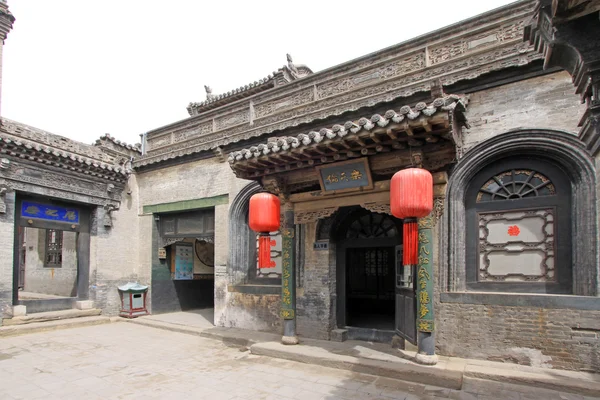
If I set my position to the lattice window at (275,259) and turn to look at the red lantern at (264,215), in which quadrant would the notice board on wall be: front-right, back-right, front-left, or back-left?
back-right

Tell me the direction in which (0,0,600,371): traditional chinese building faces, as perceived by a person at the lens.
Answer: facing the viewer and to the left of the viewer

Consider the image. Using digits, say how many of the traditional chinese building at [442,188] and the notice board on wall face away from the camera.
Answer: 0

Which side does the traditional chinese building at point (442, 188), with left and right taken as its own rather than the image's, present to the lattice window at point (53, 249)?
right

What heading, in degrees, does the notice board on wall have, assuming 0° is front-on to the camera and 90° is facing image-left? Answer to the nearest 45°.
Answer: approximately 45°

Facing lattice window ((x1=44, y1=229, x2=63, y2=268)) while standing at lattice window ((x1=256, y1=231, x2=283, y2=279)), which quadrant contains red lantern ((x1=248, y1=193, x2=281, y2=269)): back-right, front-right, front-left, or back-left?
back-left

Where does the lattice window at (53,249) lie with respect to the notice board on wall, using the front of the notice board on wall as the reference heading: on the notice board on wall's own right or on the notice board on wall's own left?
on the notice board on wall's own right

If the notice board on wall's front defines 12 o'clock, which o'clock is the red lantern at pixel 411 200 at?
The red lantern is roughly at 10 o'clock from the notice board on wall.
